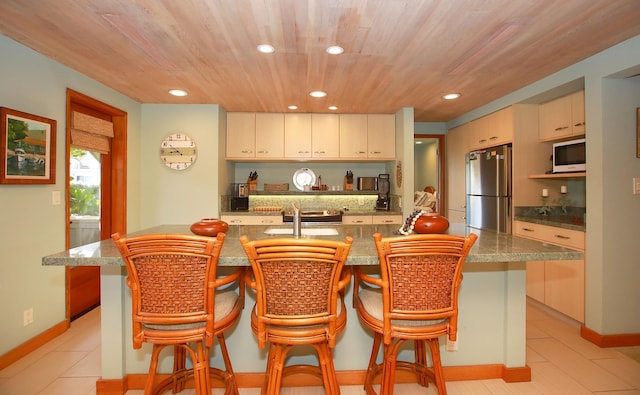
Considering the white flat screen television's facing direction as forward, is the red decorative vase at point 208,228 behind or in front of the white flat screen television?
in front

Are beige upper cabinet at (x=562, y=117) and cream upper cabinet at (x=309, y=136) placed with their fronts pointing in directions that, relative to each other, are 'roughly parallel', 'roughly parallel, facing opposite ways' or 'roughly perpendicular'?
roughly perpendicular

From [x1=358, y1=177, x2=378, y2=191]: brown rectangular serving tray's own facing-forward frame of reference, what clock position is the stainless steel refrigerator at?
The stainless steel refrigerator is roughly at 10 o'clock from the brown rectangular serving tray.

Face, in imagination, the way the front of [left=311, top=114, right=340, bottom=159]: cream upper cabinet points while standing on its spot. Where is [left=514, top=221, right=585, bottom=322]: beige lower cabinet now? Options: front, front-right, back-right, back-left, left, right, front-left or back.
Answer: front-left

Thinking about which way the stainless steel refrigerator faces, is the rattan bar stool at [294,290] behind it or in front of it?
in front

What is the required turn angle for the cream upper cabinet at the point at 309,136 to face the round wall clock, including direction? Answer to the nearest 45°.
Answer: approximately 90° to its right

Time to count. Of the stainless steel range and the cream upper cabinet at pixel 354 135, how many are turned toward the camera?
2

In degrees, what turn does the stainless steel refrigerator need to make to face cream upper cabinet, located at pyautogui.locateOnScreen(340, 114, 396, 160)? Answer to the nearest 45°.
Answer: approximately 45° to its right

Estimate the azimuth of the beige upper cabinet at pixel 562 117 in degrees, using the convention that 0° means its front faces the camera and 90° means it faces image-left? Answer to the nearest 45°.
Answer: approximately 45°

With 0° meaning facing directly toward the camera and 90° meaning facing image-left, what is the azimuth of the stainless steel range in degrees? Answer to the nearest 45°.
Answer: approximately 0°

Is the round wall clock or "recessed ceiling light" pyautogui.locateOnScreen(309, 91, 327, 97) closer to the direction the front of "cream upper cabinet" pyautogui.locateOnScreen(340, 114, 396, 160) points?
the recessed ceiling light
